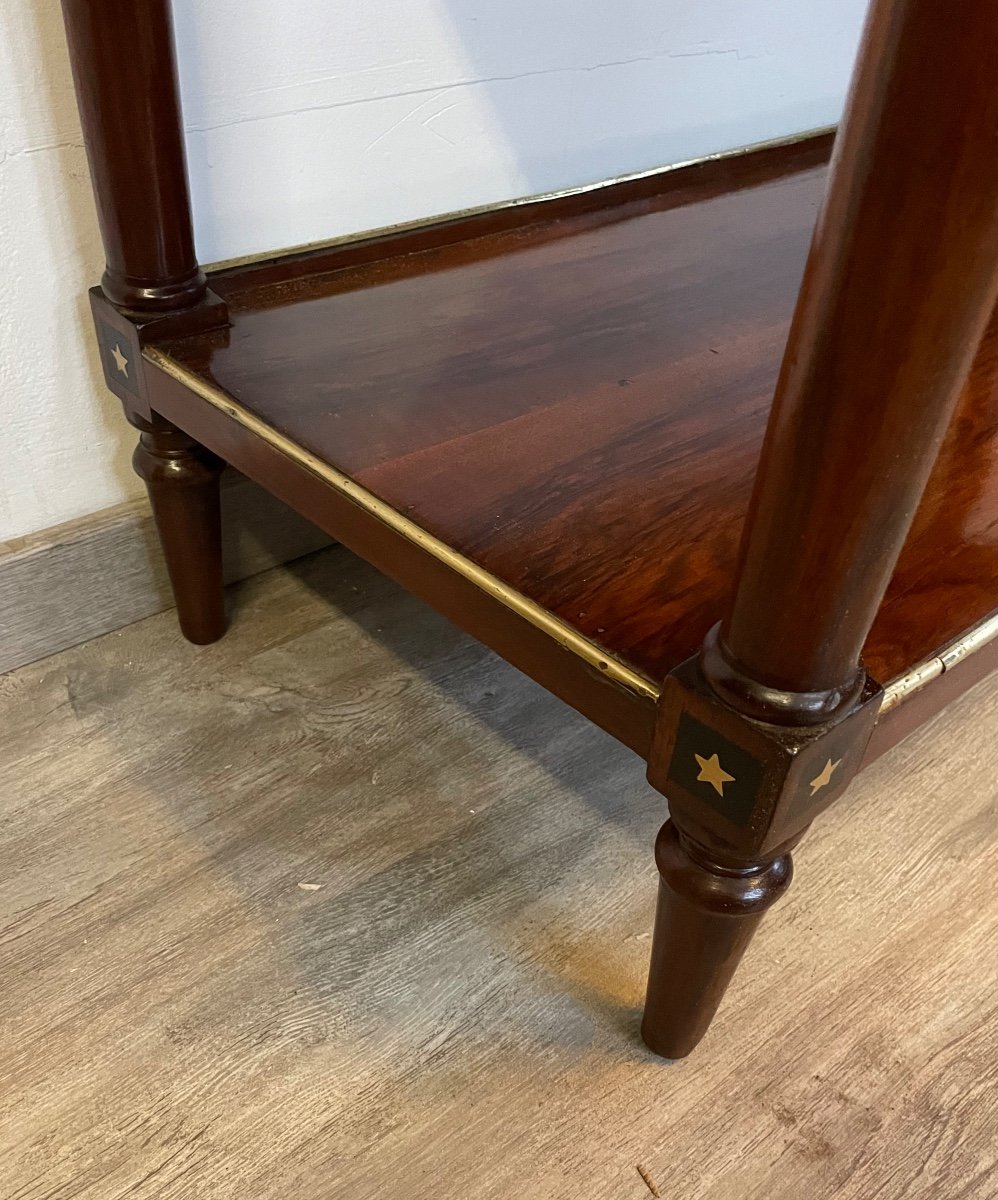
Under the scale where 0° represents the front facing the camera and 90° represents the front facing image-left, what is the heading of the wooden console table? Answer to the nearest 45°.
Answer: approximately 315°
